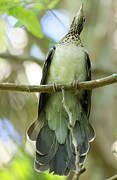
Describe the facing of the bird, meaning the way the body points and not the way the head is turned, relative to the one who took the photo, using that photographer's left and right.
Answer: facing the viewer
